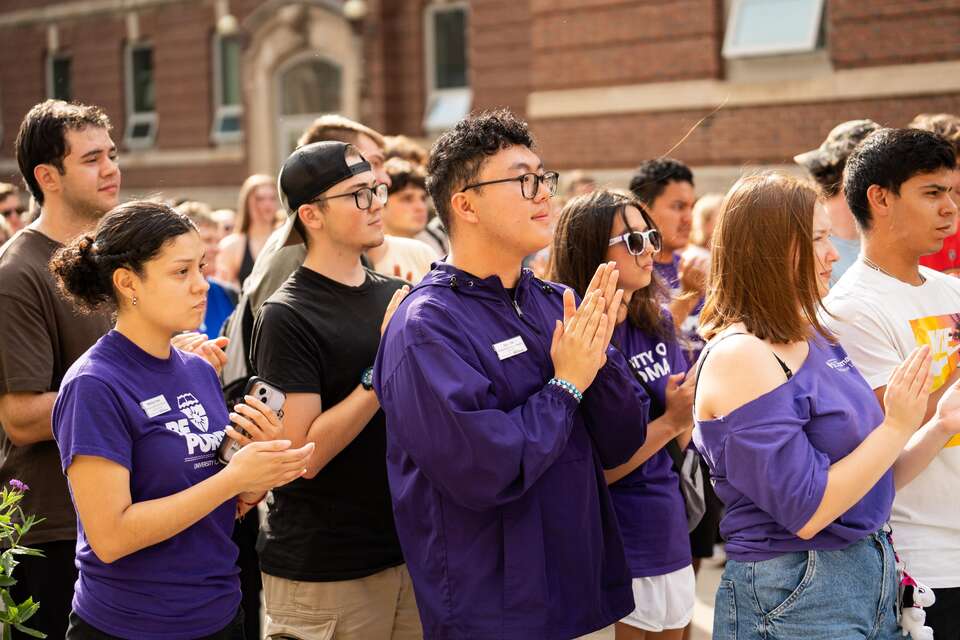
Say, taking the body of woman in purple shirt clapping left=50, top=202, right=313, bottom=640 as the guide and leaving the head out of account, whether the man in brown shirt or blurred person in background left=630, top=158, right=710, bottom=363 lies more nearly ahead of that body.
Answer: the blurred person in background

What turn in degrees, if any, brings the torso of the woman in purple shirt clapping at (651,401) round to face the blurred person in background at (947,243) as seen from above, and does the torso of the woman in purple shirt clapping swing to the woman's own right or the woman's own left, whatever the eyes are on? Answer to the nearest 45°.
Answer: approximately 90° to the woman's own left

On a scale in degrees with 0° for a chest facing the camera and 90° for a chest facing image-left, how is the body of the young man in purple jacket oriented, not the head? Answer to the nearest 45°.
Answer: approximately 315°

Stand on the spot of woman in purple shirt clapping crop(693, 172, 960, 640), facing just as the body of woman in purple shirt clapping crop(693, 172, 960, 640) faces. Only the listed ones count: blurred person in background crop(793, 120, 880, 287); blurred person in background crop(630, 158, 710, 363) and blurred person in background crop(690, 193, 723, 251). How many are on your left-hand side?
3

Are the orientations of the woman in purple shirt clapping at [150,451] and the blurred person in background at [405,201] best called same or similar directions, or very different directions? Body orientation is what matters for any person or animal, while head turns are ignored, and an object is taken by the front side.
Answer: same or similar directions

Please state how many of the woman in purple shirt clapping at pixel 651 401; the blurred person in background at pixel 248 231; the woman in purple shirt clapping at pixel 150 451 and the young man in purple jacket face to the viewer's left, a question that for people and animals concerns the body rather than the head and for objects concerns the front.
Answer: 0

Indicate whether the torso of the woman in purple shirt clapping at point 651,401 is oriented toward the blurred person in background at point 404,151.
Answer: no

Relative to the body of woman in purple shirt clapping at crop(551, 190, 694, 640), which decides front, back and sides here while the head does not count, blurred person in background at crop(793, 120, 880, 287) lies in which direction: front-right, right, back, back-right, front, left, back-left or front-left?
left

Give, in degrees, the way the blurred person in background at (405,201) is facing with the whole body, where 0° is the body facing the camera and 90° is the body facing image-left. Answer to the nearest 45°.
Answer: approximately 315°

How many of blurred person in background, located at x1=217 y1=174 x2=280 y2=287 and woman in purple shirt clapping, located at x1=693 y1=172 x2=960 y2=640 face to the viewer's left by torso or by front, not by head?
0

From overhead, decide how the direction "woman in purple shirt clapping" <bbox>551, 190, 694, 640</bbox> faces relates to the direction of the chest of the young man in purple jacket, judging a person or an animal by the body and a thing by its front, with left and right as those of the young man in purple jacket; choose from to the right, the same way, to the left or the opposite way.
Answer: the same way

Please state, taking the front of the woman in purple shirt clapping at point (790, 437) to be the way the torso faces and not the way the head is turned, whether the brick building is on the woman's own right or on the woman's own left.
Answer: on the woman's own left

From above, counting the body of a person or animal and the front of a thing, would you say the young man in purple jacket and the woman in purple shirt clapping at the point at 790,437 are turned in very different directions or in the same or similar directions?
same or similar directions

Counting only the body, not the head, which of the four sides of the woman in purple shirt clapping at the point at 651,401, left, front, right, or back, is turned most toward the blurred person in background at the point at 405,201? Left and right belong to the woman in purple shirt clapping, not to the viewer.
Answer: back

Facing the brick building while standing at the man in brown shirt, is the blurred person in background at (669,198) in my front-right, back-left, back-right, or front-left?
front-right

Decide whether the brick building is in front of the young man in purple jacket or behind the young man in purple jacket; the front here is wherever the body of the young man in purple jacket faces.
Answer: behind

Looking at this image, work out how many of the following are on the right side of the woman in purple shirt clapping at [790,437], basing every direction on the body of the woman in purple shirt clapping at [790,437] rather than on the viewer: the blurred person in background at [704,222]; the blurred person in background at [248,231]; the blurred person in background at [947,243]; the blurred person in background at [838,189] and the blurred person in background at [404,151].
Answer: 0

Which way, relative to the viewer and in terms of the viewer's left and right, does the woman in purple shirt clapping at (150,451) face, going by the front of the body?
facing the viewer and to the right of the viewer

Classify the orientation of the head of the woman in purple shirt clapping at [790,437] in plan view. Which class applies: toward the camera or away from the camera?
away from the camera

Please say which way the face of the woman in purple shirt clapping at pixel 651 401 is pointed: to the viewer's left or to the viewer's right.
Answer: to the viewer's right

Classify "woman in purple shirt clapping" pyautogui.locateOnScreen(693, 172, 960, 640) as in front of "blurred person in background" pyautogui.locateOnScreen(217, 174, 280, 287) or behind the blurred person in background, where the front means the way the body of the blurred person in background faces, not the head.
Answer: in front

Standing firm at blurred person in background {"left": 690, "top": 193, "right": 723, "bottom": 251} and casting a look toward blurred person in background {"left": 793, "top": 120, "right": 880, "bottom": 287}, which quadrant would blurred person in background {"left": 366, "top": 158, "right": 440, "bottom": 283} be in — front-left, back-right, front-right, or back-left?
front-right
